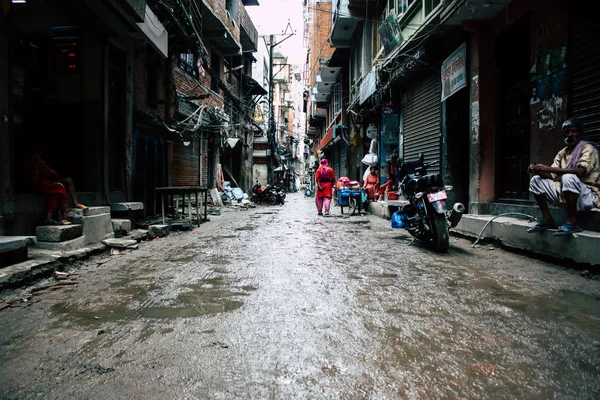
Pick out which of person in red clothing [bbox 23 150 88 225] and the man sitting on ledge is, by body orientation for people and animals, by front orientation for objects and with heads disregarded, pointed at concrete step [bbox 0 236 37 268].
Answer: the man sitting on ledge

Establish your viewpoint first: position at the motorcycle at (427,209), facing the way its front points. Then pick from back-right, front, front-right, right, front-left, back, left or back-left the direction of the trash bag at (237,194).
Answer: front

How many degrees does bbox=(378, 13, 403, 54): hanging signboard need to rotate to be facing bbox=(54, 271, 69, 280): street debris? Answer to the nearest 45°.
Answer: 0° — it already faces it

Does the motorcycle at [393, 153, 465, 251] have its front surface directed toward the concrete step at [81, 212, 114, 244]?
no

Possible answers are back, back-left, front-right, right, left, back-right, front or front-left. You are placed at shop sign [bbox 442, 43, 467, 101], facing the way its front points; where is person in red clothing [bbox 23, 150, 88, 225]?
front

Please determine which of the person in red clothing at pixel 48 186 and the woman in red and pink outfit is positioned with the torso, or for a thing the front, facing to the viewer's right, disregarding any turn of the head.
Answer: the person in red clothing

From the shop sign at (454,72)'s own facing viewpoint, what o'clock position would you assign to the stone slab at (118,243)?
The stone slab is roughly at 12 o'clock from the shop sign.

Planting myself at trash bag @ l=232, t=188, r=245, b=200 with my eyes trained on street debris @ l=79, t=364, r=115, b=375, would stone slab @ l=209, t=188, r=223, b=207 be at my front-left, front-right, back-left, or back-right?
front-right

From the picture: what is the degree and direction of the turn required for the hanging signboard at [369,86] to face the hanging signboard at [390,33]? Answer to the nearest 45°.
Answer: approximately 45° to its left

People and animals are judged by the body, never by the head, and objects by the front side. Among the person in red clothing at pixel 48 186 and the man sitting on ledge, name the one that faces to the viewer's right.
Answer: the person in red clothing

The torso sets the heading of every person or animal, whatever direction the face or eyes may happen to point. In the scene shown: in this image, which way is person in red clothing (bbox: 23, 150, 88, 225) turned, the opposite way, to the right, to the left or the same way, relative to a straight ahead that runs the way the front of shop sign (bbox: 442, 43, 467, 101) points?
the opposite way

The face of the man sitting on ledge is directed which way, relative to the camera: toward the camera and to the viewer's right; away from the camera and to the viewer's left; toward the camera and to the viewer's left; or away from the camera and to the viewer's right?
toward the camera and to the viewer's left

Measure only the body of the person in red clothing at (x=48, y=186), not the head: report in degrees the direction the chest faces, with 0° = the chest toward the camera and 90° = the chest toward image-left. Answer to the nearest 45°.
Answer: approximately 270°

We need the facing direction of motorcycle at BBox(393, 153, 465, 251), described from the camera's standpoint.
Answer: facing away from the viewer and to the left of the viewer
